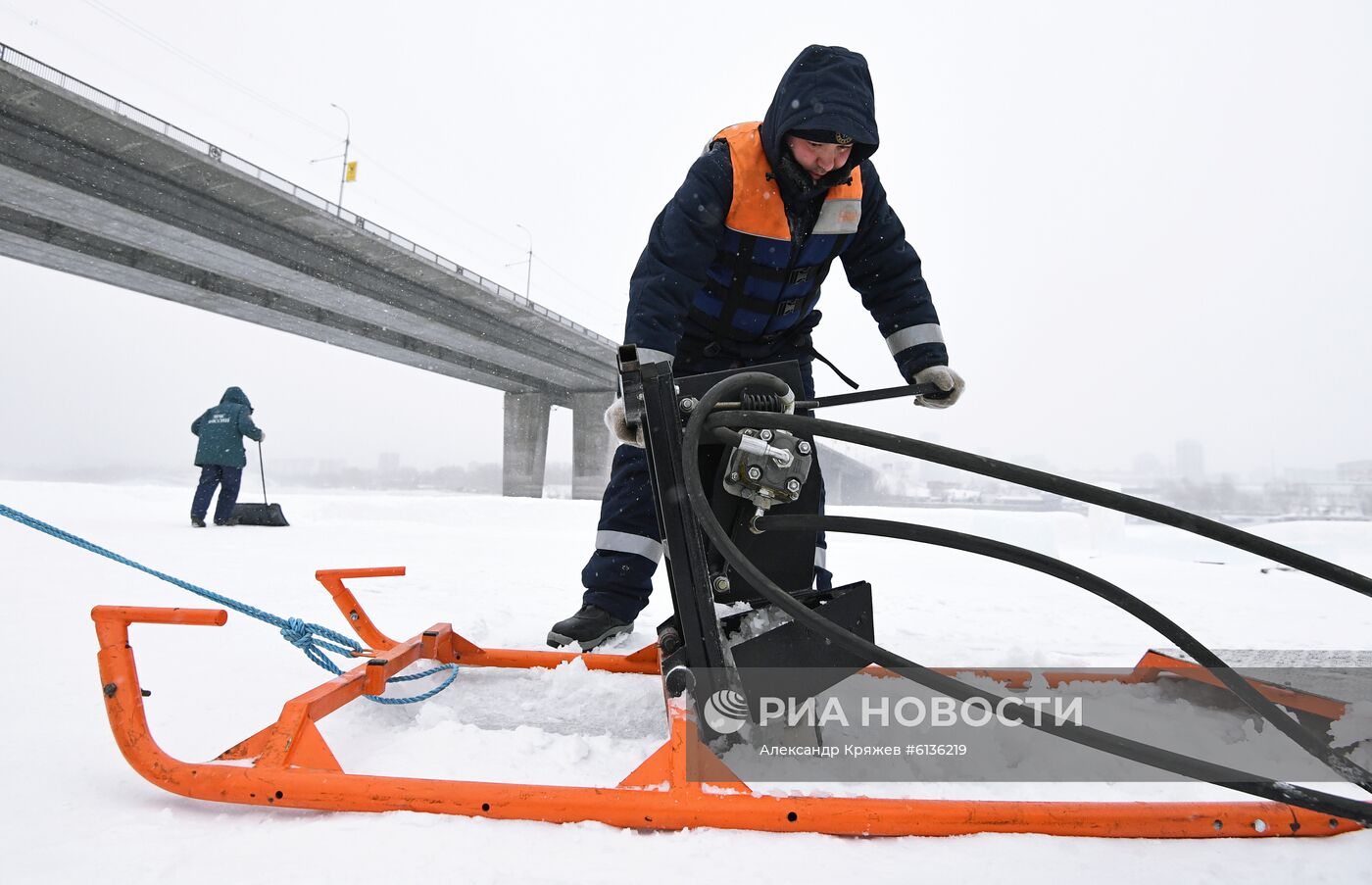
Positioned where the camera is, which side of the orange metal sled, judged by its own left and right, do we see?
left

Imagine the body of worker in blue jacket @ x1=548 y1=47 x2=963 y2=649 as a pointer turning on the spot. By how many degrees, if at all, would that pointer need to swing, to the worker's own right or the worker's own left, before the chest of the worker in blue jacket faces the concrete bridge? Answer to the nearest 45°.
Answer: approximately 180°

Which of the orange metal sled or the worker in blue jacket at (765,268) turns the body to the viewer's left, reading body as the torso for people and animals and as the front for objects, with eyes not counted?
the orange metal sled

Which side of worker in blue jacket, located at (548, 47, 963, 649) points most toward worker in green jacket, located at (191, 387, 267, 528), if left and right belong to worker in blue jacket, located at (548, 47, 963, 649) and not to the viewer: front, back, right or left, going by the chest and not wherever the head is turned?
back

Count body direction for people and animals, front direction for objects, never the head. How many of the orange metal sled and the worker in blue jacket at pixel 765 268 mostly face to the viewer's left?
1

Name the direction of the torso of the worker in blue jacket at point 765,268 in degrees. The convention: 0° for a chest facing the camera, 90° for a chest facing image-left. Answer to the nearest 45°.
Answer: approximately 315°

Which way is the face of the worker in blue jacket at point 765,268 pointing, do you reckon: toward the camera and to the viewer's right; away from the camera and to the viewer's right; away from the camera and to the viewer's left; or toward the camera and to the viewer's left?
toward the camera and to the viewer's right

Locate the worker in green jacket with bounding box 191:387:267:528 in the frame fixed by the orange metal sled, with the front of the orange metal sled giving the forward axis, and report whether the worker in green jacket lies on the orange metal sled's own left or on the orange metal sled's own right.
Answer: on the orange metal sled's own right

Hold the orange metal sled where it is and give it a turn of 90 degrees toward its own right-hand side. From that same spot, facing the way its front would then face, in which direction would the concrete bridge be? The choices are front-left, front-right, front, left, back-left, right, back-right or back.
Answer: front-left
